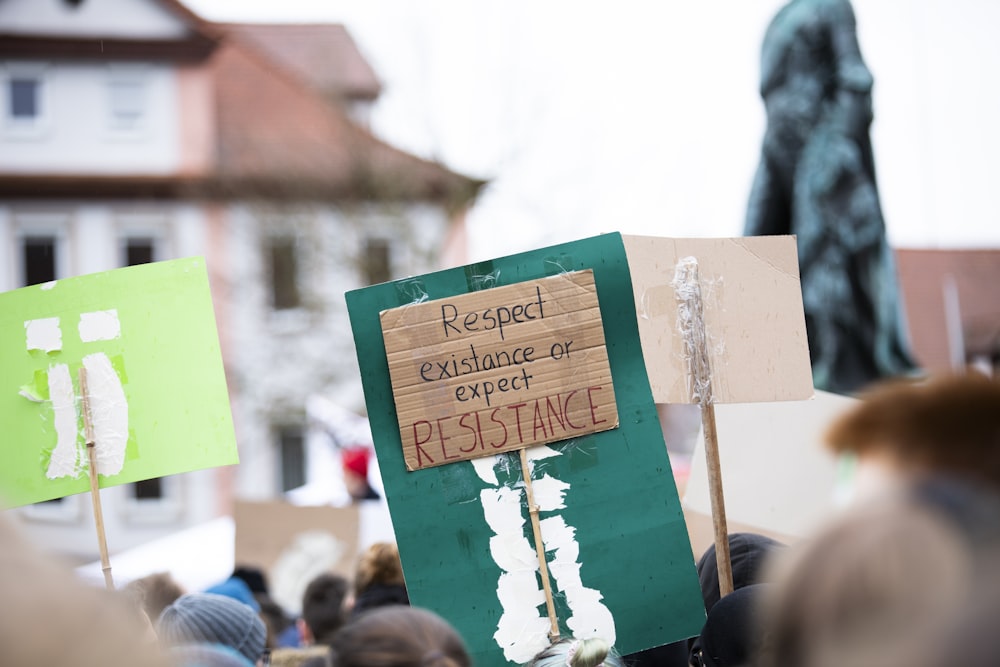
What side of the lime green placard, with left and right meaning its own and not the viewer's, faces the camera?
back

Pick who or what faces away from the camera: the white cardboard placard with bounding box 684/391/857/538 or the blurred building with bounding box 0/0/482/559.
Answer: the white cardboard placard

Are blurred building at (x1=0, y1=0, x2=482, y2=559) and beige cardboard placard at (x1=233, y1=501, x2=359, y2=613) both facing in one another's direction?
yes

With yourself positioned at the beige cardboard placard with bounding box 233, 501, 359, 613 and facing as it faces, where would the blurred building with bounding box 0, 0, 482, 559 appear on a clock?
The blurred building is roughly at 12 o'clock from the beige cardboard placard.

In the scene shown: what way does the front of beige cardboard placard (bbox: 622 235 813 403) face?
away from the camera

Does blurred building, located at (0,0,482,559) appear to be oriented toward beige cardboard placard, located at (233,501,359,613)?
yes

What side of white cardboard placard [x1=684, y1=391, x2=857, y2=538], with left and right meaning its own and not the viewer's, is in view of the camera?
back

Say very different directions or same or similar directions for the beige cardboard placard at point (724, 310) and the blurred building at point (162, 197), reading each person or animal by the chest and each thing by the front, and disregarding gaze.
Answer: very different directions

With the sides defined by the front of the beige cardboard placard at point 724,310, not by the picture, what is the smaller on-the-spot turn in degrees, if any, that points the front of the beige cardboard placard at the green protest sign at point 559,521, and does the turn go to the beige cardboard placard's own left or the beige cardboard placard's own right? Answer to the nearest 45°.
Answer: approximately 135° to the beige cardboard placard's own left

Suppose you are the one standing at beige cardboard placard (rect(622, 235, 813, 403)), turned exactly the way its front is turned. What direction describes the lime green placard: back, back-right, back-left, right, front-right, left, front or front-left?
left

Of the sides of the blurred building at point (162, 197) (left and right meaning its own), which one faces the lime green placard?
front
